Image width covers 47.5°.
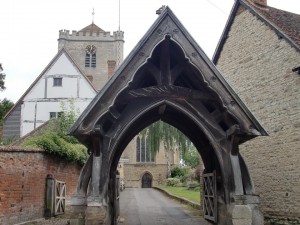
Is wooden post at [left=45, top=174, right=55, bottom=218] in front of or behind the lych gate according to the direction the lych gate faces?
behind

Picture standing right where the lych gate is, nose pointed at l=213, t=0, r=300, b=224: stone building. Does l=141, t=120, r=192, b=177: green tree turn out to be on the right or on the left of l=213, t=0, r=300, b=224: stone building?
left

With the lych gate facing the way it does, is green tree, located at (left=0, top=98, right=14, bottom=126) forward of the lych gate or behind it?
behind

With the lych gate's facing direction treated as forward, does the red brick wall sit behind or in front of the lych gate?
behind

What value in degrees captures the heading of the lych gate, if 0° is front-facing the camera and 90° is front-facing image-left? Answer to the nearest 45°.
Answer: approximately 0°

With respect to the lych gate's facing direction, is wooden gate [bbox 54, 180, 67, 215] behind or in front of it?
behind
